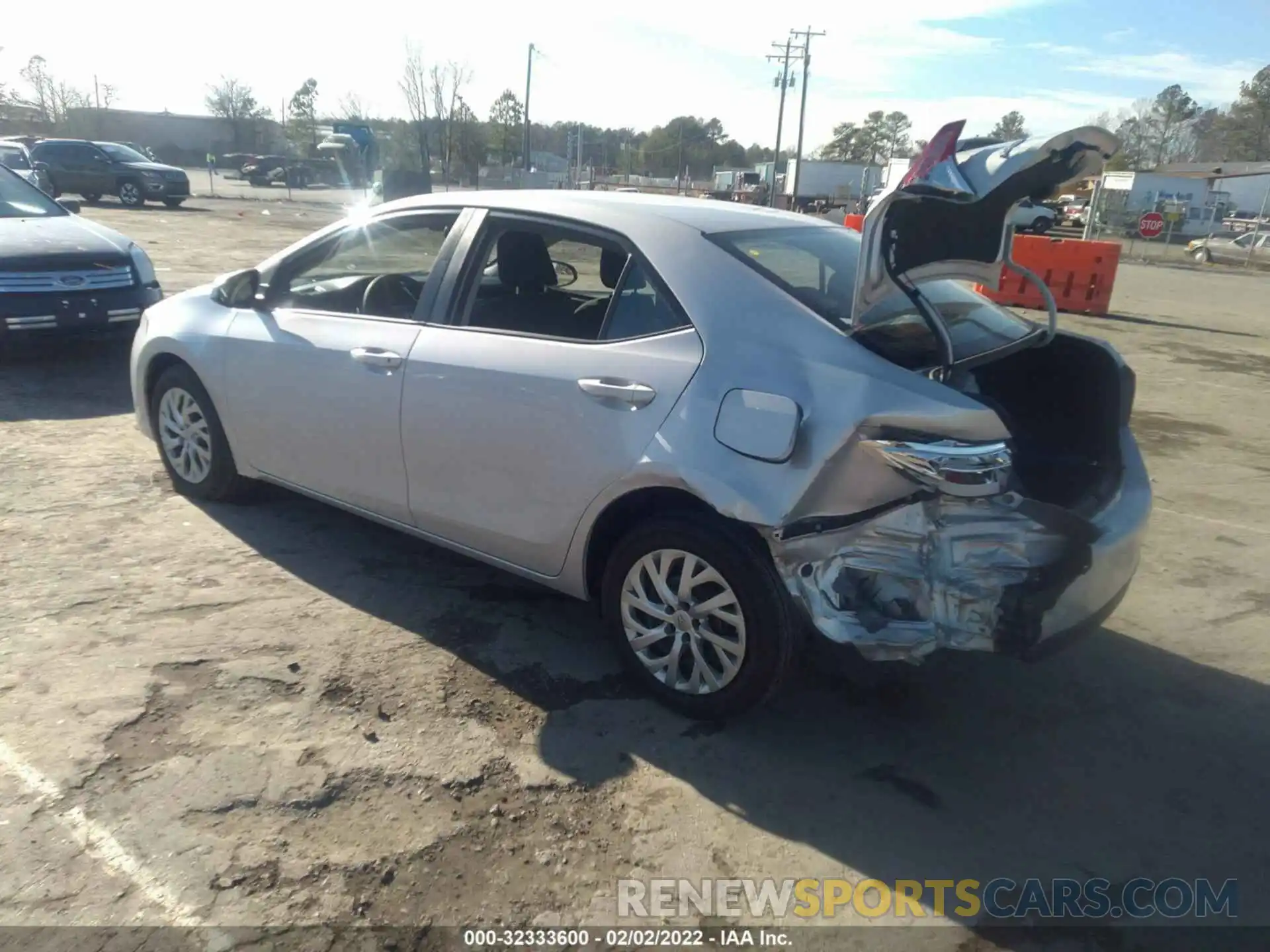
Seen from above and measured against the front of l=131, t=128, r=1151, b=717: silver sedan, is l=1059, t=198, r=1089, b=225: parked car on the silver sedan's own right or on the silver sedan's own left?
on the silver sedan's own right

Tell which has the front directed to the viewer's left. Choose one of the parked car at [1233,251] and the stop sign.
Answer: the parked car

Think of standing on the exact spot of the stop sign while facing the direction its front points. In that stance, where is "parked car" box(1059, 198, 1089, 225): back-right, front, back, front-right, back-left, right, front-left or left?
back

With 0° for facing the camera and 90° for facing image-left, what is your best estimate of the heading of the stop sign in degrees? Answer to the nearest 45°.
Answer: approximately 0°

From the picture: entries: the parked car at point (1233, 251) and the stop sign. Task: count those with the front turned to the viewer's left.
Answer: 1

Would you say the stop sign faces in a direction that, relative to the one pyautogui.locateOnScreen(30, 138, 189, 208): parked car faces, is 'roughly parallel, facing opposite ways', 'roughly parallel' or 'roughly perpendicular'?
roughly perpendicular

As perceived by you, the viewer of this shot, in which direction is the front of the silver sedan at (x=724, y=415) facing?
facing away from the viewer and to the left of the viewer

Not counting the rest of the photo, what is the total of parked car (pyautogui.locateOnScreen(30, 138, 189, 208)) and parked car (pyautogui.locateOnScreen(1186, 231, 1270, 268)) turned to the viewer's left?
1

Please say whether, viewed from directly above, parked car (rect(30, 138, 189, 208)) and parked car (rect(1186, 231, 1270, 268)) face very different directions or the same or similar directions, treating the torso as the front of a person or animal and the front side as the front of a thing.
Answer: very different directions

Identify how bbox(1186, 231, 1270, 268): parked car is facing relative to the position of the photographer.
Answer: facing to the left of the viewer
